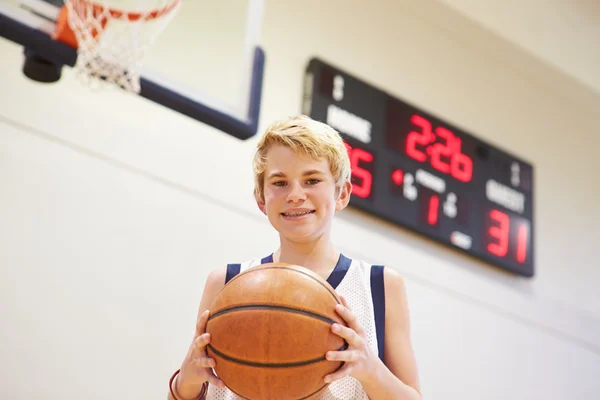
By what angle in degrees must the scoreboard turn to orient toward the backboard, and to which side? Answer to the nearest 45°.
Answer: approximately 90° to its right

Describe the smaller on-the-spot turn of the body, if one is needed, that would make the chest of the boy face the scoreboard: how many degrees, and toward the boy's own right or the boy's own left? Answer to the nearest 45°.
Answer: approximately 180°

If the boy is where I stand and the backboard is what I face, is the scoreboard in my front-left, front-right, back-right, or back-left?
front-right

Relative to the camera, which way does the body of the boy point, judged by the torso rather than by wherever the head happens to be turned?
toward the camera

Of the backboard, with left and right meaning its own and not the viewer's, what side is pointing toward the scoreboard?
left

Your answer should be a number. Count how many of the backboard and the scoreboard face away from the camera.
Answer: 0

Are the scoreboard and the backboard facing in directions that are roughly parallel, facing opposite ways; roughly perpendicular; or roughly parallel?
roughly parallel

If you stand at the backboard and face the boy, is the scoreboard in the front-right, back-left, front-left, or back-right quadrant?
back-left

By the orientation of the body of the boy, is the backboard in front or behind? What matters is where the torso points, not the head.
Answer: behind

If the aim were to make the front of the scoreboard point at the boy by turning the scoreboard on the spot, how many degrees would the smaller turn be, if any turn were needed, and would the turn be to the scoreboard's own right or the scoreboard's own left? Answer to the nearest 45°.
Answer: approximately 45° to the scoreboard's own right
